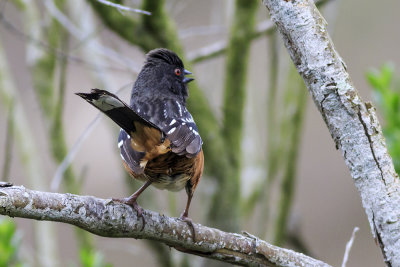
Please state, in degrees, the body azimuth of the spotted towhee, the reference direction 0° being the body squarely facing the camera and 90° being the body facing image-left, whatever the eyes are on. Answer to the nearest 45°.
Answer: approximately 225°

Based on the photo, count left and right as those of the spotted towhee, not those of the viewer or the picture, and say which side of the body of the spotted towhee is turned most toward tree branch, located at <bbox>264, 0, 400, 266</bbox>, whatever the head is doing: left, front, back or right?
right
